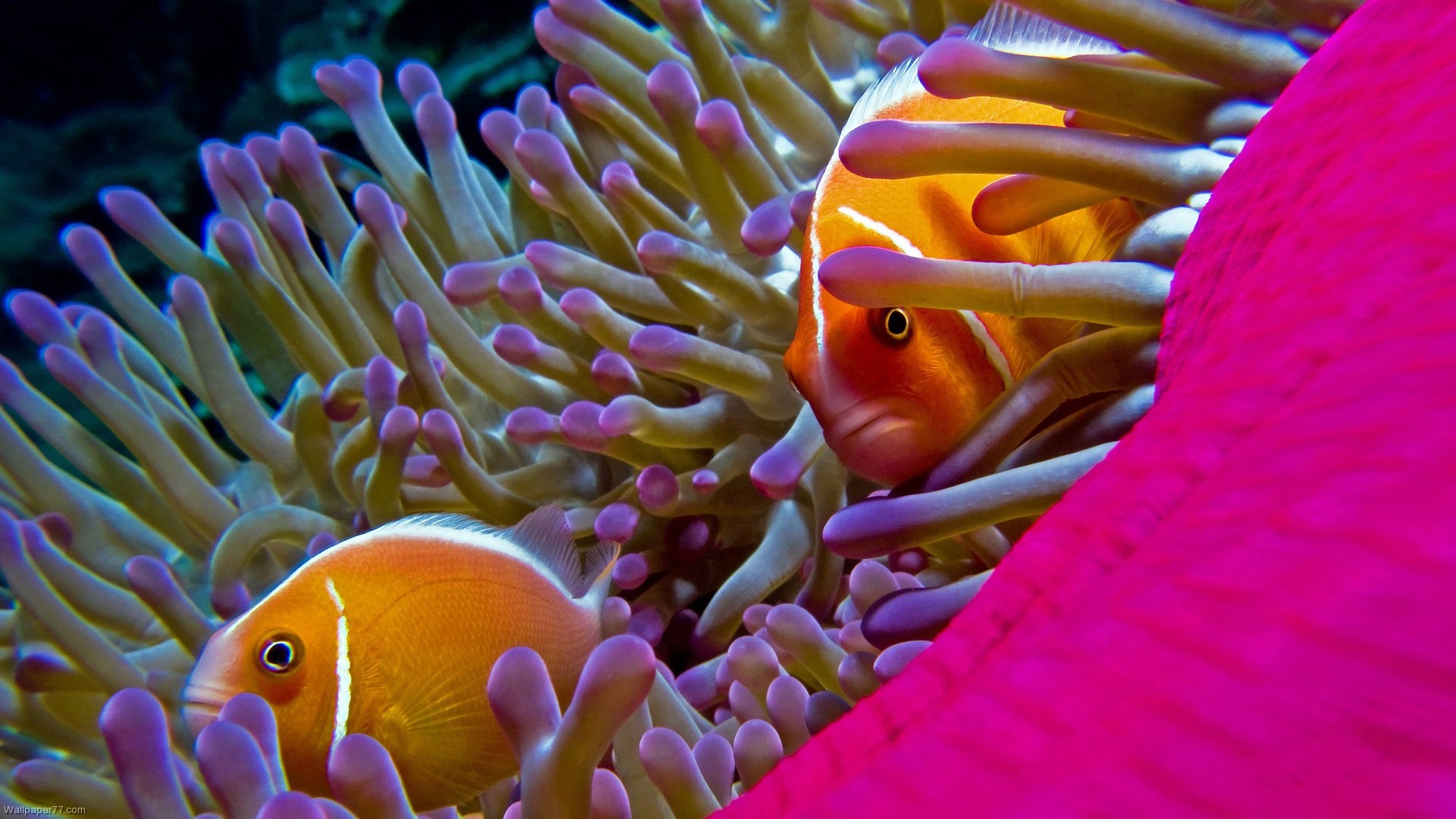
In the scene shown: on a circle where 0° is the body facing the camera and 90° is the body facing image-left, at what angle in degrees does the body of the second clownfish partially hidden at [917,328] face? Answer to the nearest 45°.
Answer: approximately 45°

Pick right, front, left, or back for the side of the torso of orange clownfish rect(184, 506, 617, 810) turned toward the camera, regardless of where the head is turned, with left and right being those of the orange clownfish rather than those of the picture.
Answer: left
